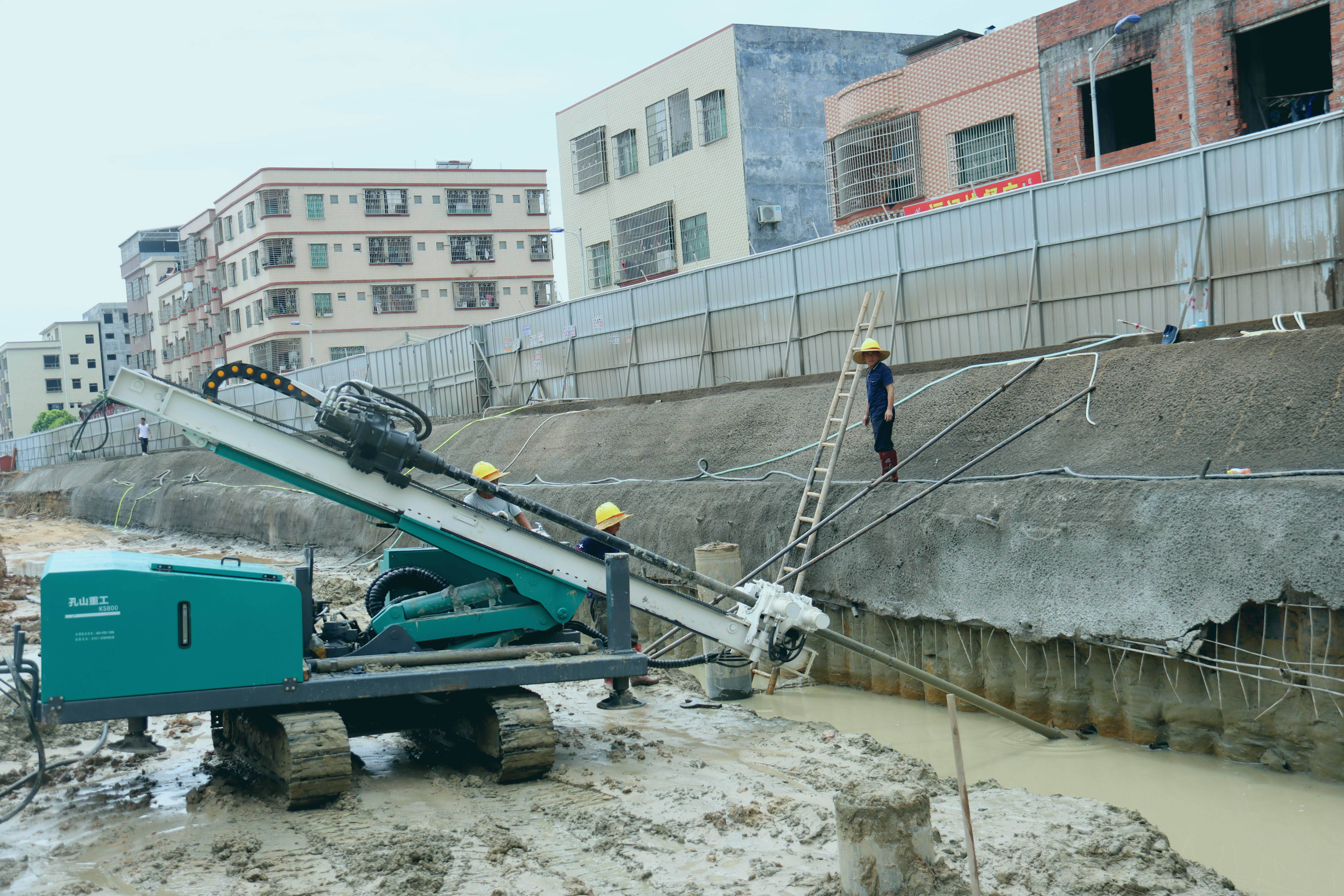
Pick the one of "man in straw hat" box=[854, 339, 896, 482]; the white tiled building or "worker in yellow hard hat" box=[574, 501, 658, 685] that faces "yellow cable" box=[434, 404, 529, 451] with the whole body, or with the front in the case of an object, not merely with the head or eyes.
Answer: the white tiled building

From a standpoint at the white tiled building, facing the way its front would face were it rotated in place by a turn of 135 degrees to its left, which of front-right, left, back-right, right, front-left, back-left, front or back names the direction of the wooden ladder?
right

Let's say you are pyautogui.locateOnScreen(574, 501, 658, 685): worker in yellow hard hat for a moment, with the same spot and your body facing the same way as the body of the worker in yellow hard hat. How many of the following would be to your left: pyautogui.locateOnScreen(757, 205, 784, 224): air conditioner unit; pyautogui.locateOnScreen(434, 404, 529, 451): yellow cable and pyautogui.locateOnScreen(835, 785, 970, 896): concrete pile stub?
2

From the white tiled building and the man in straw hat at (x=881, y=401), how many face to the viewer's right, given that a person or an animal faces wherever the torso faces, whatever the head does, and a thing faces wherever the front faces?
0

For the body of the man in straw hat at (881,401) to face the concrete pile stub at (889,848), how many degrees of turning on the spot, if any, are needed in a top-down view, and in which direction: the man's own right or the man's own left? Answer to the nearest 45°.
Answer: approximately 45° to the man's own left

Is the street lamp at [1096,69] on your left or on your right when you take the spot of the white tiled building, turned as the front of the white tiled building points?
on your left

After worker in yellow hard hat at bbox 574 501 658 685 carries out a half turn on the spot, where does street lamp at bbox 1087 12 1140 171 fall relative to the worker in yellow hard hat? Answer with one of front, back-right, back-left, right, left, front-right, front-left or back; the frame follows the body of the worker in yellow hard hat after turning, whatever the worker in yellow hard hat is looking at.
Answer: back-right

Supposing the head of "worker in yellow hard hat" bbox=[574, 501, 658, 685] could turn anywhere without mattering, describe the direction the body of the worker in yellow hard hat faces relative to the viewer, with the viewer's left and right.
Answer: facing to the right of the viewer

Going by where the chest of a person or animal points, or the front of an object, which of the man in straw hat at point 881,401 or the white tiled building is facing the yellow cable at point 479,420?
the white tiled building

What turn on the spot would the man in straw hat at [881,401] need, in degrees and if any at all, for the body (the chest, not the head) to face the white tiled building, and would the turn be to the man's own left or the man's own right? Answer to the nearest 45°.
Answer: approximately 135° to the man's own right

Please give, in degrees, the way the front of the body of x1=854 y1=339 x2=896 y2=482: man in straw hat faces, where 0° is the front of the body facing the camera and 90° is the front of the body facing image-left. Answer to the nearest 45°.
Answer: approximately 45°

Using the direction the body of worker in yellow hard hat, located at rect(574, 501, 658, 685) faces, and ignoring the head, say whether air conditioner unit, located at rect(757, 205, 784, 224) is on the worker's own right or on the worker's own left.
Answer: on the worker's own left

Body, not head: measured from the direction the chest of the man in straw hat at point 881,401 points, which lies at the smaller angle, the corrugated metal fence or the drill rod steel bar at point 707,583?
the drill rod steel bar

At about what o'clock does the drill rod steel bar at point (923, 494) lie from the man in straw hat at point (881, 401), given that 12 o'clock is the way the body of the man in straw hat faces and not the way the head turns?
The drill rod steel bar is roughly at 10 o'clock from the man in straw hat.
